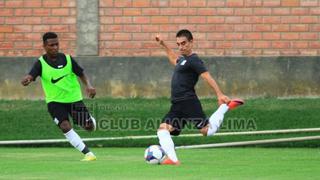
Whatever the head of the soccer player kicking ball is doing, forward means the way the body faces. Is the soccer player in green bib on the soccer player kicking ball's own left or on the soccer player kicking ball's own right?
on the soccer player kicking ball's own right

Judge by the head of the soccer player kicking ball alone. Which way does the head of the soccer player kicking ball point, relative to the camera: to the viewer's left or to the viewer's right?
to the viewer's left

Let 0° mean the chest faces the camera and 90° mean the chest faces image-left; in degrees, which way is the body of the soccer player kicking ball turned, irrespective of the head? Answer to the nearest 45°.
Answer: approximately 45°
